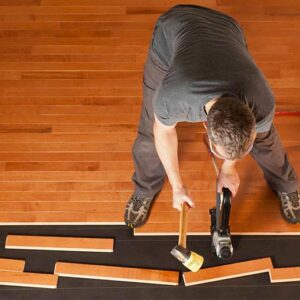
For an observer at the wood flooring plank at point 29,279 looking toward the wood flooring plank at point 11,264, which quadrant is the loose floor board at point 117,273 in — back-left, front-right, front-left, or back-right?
back-right

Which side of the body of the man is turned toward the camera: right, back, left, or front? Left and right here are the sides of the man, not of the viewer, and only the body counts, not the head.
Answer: front
